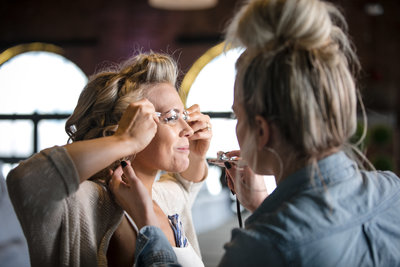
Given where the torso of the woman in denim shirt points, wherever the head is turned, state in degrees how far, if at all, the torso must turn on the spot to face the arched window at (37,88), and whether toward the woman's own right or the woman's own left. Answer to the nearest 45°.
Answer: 0° — they already face it

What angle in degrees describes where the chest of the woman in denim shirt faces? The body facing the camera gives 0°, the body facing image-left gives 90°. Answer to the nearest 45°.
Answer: approximately 135°

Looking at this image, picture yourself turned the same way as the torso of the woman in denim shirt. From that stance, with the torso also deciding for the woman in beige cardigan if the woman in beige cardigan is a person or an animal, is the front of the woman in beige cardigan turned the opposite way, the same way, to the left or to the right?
the opposite way

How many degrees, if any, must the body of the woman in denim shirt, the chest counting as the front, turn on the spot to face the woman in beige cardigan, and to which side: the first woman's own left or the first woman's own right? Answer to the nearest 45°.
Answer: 0° — they already face them

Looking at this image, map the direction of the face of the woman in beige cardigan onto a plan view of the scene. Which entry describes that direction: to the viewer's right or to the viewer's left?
to the viewer's right

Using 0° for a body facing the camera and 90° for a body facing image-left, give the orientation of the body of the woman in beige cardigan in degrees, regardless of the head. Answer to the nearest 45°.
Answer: approximately 315°

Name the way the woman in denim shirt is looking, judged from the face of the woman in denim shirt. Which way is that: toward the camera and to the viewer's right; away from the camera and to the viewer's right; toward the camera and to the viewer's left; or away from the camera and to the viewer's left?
away from the camera and to the viewer's left

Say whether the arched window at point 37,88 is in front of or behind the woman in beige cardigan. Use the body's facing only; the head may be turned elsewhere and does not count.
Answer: behind

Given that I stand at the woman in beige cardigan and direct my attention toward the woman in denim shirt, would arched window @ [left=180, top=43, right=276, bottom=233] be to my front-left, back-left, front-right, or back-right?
back-left

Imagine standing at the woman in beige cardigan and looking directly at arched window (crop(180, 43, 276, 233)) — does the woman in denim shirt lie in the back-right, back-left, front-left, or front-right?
back-right

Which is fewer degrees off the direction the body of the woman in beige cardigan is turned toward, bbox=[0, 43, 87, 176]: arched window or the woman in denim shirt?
the woman in denim shirt
